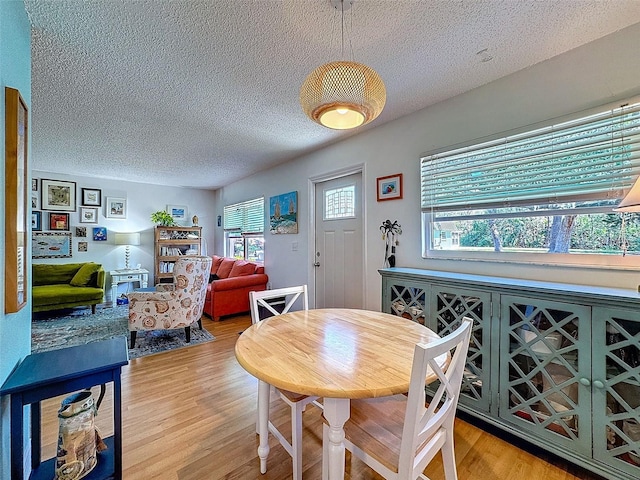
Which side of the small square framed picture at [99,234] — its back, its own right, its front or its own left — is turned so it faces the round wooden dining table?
front

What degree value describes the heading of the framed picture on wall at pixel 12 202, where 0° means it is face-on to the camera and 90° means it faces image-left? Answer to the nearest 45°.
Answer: approximately 270°

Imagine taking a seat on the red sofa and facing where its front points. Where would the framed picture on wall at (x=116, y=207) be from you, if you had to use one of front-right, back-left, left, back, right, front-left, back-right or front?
right

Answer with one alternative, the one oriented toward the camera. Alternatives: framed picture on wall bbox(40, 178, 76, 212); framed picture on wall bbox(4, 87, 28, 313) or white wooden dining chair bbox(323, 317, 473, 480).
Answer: framed picture on wall bbox(40, 178, 76, 212)

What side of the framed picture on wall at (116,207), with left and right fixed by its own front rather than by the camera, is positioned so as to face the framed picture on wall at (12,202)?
front

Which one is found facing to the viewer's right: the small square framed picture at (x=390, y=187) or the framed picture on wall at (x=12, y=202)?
the framed picture on wall

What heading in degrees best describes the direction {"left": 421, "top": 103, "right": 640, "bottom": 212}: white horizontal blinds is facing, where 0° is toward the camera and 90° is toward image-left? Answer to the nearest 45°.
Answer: approximately 45°

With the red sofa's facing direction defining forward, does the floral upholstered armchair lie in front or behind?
in front

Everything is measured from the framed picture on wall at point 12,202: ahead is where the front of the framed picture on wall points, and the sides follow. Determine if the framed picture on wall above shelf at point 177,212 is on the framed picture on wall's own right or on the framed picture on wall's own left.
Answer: on the framed picture on wall's own left

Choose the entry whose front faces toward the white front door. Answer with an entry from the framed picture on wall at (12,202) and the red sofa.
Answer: the framed picture on wall

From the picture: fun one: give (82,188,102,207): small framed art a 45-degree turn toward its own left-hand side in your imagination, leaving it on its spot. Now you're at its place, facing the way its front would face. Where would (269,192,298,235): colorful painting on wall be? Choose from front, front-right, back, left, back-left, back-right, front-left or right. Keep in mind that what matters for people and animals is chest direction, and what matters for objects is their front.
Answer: front
